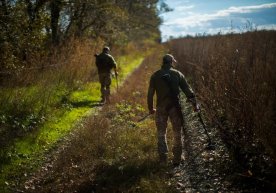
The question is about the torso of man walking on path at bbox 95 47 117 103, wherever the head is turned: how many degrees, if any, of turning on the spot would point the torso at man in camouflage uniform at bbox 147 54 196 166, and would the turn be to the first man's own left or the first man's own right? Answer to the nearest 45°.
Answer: approximately 180°

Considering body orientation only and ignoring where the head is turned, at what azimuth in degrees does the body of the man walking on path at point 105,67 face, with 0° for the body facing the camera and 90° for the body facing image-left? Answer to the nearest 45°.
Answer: approximately 180°

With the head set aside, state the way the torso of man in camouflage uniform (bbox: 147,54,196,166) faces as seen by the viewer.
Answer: away from the camera

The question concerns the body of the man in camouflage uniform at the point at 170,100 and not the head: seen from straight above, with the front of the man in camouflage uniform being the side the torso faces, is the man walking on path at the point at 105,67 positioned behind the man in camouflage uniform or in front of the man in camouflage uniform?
in front

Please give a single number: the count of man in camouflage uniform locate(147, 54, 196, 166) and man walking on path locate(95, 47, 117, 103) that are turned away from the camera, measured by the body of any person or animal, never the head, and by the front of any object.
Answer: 2

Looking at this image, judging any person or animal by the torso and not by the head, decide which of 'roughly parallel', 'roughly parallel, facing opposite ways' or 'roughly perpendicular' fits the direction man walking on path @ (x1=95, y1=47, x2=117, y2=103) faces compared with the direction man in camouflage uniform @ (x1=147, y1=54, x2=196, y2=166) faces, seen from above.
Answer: roughly parallel
